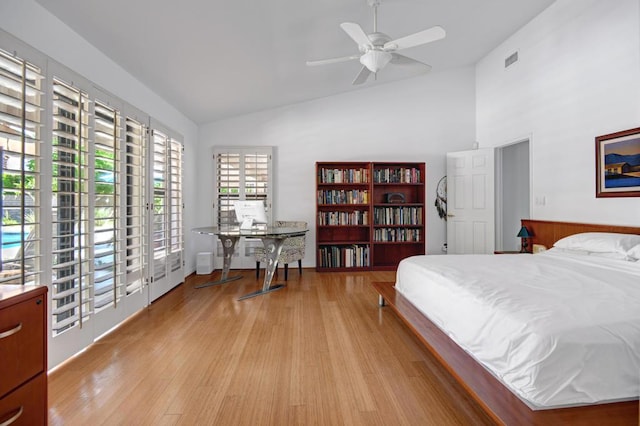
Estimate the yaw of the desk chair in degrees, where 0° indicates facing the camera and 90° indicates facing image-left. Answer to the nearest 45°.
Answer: approximately 45°

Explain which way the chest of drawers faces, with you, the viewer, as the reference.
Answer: facing the viewer and to the right of the viewer

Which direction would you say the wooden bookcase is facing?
toward the camera

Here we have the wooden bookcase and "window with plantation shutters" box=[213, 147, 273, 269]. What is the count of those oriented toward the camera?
2

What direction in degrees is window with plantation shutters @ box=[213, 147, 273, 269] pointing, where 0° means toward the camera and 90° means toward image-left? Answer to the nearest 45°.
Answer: approximately 0°

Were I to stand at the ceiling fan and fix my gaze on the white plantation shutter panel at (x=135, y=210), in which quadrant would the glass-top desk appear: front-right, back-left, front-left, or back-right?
front-right

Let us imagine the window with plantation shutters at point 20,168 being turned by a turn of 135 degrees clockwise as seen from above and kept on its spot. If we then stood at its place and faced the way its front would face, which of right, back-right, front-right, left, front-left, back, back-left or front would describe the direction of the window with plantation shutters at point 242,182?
back-right

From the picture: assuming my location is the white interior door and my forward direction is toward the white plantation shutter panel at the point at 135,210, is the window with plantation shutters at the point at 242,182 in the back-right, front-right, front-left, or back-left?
front-right

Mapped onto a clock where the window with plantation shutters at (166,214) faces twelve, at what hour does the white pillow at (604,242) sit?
The white pillow is roughly at 12 o'clock from the window with plantation shutters.

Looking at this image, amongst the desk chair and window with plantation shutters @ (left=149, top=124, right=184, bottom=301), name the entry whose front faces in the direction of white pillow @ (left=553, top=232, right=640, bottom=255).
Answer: the window with plantation shutters

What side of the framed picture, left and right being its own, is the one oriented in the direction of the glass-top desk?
front

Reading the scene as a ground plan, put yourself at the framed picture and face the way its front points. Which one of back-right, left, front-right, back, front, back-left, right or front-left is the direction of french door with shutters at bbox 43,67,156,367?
front
